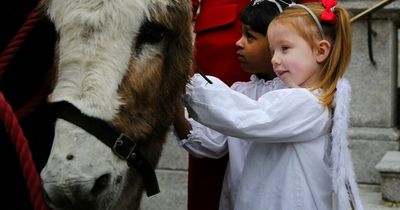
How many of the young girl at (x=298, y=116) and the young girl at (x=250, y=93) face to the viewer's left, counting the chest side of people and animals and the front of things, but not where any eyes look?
2

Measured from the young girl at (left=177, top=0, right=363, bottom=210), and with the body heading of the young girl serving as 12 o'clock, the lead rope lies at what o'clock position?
The lead rope is roughly at 11 o'clock from the young girl.

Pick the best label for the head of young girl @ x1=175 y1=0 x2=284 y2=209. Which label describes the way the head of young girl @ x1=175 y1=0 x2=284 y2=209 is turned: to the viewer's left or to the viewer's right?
to the viewer's left

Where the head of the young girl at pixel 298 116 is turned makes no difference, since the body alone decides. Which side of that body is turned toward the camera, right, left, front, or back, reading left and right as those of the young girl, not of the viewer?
left

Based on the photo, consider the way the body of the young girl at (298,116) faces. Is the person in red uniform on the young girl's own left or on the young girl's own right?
on the young girl's own right

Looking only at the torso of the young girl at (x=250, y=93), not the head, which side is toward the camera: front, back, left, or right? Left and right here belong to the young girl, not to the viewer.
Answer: left

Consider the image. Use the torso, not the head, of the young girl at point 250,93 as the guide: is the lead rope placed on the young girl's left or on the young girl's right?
on the young girl's left
